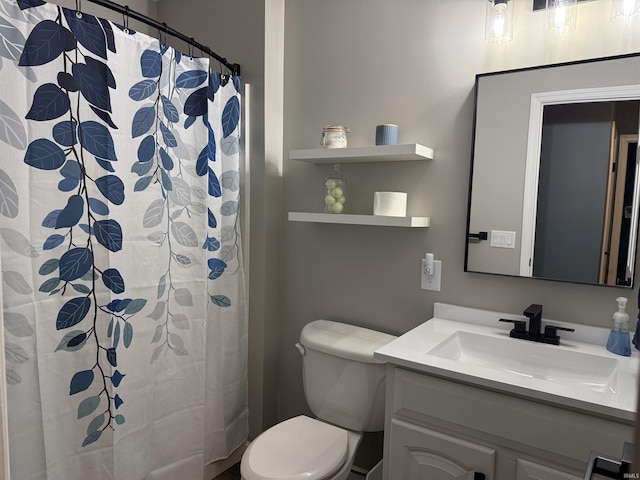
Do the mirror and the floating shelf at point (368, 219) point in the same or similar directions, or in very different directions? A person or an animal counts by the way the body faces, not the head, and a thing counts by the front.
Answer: same or similar directions

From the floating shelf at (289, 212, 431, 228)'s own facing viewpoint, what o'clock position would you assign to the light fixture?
The light fixture is roughly at 8 o'clock from the floating shelf.

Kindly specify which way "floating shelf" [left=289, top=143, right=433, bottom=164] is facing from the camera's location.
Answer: facing the viewer and to the left of the viewer

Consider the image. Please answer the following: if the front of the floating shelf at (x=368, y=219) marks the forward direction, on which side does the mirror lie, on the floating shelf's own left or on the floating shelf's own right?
on the floating shelf's own left

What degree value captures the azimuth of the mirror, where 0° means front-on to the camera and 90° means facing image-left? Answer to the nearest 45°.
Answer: approximately 45°

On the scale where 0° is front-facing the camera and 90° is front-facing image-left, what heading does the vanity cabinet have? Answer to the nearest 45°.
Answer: approximately 45°

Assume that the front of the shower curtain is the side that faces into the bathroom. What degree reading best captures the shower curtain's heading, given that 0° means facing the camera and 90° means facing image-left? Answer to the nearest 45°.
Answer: approximately 315°

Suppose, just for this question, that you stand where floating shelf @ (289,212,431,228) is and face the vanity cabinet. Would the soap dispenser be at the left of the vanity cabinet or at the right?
left

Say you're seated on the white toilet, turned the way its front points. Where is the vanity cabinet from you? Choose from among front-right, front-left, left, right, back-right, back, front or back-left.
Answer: left

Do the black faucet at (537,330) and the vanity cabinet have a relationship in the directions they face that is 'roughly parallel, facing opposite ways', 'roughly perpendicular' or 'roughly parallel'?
roughly parallel

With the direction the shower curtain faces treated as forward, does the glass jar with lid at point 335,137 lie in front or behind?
in front

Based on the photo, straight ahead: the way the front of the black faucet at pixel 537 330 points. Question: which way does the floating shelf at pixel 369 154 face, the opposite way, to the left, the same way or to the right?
the same way

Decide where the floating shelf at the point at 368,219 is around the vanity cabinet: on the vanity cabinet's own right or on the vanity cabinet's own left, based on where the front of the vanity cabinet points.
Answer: on the vanity cabinet's own right
